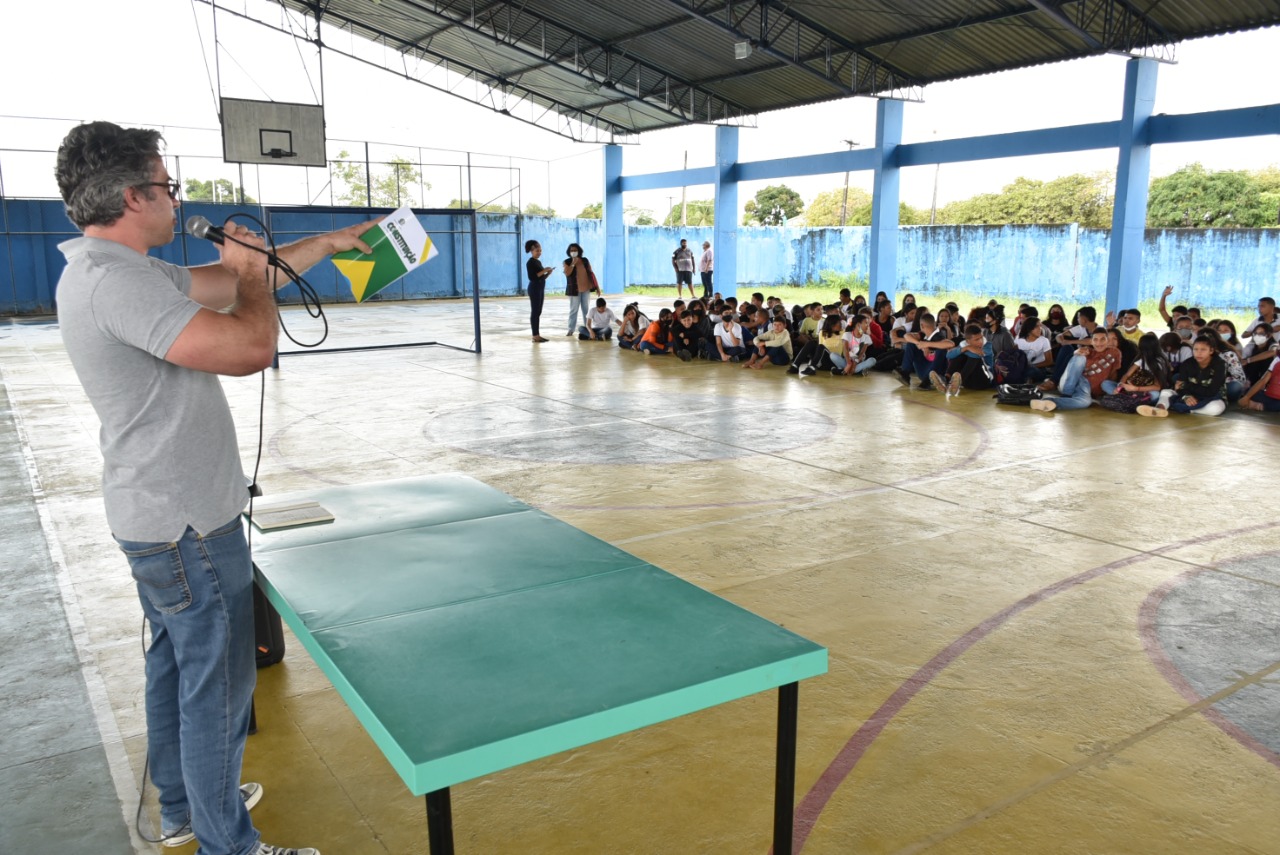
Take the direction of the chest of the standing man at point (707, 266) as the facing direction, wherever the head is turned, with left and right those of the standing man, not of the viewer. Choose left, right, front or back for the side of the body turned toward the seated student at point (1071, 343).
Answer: left

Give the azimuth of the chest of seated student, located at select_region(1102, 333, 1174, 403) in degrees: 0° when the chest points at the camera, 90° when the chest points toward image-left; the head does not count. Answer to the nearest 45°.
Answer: approximately 45°

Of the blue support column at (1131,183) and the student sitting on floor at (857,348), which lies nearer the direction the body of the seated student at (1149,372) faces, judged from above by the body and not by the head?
the student sitting on floor

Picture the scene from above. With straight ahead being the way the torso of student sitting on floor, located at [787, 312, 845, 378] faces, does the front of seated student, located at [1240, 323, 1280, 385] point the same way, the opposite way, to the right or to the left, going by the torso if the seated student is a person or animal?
the same way

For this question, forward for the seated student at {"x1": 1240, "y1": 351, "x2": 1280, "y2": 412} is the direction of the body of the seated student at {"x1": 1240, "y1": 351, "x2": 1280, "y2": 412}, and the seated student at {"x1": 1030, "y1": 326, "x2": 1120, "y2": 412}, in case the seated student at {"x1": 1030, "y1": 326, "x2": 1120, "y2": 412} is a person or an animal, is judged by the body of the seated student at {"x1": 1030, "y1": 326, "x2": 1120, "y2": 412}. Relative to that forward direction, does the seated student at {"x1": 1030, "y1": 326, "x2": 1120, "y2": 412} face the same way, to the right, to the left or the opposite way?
the same way

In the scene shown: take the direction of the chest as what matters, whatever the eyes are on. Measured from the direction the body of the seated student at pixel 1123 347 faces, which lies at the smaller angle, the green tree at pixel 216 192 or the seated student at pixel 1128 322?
the green tree

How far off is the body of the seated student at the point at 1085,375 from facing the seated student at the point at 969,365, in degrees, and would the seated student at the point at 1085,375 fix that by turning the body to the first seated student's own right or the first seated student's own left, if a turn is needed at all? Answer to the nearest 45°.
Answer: approximately 45° to the first seated student's own right

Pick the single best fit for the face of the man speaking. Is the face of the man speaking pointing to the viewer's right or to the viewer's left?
to the viewer's right

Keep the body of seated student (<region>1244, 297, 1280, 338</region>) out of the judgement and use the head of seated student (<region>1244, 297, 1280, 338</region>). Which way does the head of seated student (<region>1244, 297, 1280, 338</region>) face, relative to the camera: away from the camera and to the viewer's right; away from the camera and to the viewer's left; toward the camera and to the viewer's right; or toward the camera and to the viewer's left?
toward the camera and to the viewer's left

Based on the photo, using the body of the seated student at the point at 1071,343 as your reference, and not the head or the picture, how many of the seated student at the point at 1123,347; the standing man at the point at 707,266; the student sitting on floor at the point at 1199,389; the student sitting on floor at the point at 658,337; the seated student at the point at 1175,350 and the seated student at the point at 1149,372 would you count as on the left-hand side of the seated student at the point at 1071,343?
4

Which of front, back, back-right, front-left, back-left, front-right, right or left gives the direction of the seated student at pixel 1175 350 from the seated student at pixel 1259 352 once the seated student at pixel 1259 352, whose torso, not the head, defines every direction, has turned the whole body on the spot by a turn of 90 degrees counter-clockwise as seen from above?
right

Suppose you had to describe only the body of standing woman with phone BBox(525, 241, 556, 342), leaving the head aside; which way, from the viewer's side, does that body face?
to the viewer's right

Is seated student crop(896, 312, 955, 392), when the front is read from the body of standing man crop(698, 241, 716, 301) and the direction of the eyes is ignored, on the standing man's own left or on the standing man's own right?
on the standing man's own left

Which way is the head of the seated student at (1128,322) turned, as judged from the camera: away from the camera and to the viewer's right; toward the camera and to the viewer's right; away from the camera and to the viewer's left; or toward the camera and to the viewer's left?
toward the camera and to the viewer's left

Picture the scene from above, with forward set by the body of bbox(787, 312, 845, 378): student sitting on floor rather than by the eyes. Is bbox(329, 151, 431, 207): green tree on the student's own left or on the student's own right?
on the student's own right

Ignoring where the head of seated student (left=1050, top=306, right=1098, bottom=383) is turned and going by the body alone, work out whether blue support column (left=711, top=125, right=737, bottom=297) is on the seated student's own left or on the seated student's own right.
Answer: on the seated student's own right

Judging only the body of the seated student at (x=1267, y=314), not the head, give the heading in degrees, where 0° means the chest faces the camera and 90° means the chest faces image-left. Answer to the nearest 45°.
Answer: approximately 45°

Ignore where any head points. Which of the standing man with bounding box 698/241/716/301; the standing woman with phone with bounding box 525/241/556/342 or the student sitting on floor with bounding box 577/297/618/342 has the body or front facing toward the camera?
the student sitting on floor

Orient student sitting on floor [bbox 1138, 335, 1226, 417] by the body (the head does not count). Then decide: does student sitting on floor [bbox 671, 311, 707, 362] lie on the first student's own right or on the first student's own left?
on the first student's own right

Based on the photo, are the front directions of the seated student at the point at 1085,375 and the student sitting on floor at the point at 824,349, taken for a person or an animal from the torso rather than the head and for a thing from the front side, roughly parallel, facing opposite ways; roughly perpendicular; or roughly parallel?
roughly parallel

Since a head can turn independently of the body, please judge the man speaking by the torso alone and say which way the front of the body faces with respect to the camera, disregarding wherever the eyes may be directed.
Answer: to the viewer's right

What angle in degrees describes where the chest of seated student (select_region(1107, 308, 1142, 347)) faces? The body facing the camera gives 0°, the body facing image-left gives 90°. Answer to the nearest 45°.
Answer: approximately 45°
